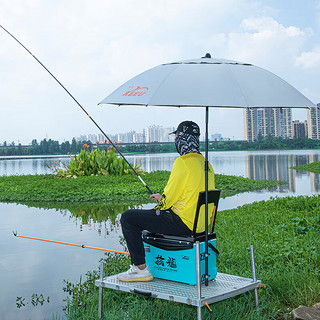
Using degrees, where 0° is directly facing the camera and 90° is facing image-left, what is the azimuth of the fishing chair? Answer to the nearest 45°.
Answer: approximately 135°

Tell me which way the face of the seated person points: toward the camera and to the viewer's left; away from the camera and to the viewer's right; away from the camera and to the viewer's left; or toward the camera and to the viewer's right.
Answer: away from the camera and to the viewer's left

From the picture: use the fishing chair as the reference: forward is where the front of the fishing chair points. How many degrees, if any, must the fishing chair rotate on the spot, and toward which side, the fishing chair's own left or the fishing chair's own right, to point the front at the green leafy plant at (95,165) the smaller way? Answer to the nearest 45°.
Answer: approximately 45° to the fishing chair's own right
